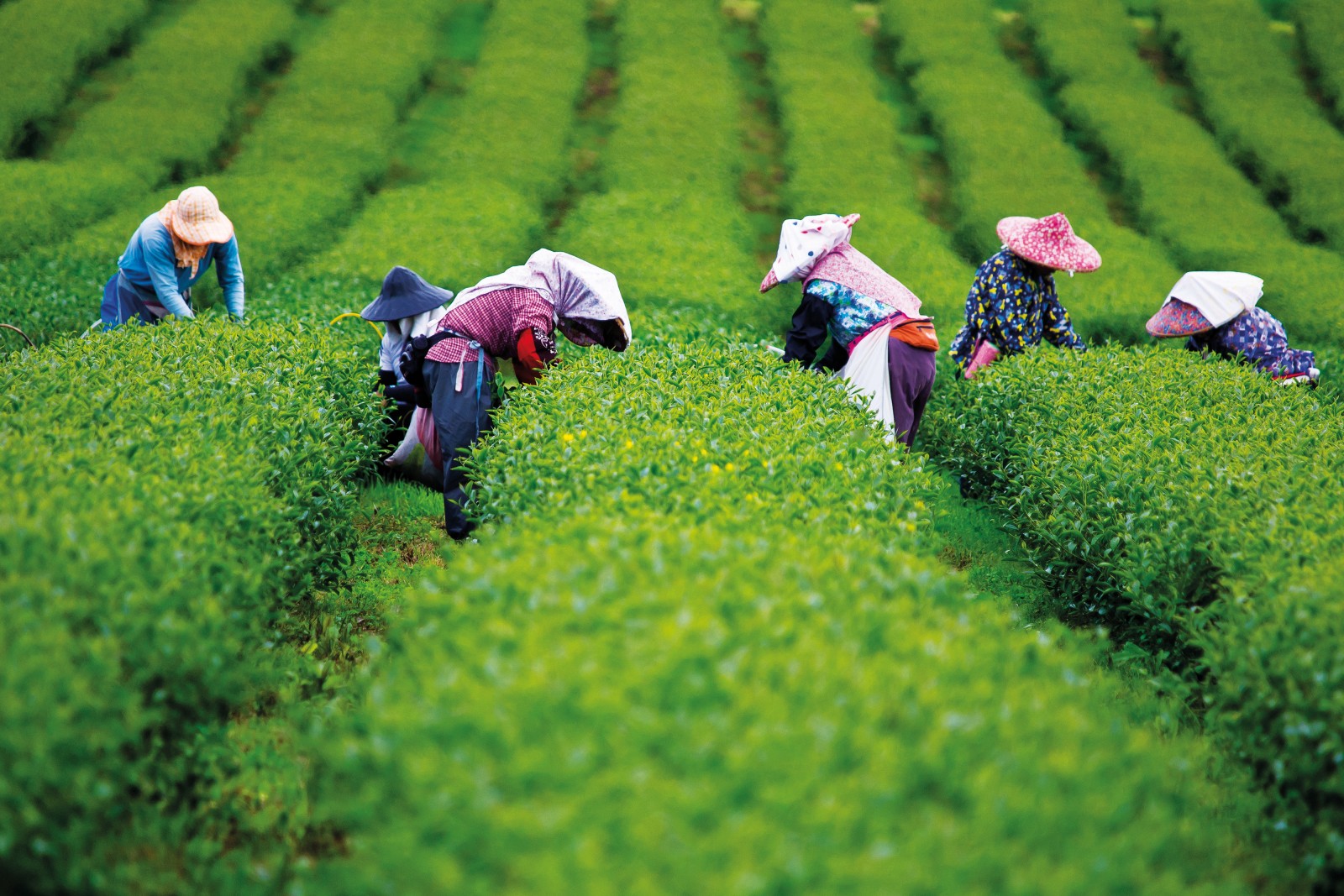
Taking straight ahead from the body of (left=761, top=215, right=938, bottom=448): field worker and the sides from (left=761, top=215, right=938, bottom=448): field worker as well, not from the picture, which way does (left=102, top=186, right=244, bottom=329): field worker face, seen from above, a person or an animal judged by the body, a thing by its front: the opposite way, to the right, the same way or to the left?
the opposite way

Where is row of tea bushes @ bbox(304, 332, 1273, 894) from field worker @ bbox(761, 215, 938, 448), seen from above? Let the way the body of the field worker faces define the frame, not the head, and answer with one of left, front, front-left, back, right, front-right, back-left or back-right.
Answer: left

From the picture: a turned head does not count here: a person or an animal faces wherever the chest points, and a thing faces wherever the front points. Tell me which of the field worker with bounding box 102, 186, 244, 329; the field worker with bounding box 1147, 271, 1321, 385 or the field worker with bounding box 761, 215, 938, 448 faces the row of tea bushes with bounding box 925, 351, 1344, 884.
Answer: the field worker with bounding box 102, 186, 244, 329

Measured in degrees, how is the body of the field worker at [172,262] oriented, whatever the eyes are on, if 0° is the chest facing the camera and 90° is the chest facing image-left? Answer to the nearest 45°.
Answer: approximately 315°

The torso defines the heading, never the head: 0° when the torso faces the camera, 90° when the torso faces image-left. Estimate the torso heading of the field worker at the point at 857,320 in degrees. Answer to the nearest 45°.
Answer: approximately 90°

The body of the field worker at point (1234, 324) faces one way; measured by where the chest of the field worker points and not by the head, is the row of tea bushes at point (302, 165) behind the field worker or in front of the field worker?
in front

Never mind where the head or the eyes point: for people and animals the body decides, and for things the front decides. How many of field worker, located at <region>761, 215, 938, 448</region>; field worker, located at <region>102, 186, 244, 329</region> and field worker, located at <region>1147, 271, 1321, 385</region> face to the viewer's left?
2

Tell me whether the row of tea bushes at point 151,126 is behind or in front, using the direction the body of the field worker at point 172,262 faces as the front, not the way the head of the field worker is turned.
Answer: behind

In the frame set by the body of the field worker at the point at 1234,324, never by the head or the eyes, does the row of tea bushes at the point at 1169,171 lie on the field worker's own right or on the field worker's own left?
on the field worker's own right

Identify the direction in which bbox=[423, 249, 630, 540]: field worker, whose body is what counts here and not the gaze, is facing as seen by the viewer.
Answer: to the viewer's right

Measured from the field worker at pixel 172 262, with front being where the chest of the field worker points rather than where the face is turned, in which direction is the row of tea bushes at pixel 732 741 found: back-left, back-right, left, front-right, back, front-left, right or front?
front-right

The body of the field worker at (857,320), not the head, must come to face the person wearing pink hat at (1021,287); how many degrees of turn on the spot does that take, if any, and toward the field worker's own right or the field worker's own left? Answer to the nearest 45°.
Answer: approximately 135° to the field worker's own right

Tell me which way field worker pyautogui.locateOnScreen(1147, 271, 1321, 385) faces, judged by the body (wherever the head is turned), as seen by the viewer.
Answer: to the viewer's left
